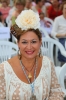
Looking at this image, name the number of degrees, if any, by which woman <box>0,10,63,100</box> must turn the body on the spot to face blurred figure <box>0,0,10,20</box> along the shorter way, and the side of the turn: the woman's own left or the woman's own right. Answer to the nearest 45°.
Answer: approximately 180°

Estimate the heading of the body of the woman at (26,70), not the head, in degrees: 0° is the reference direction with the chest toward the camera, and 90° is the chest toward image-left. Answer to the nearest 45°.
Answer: approximately 0°

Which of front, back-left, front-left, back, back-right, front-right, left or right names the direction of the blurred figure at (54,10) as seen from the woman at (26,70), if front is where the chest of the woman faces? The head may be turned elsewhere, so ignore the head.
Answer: back
